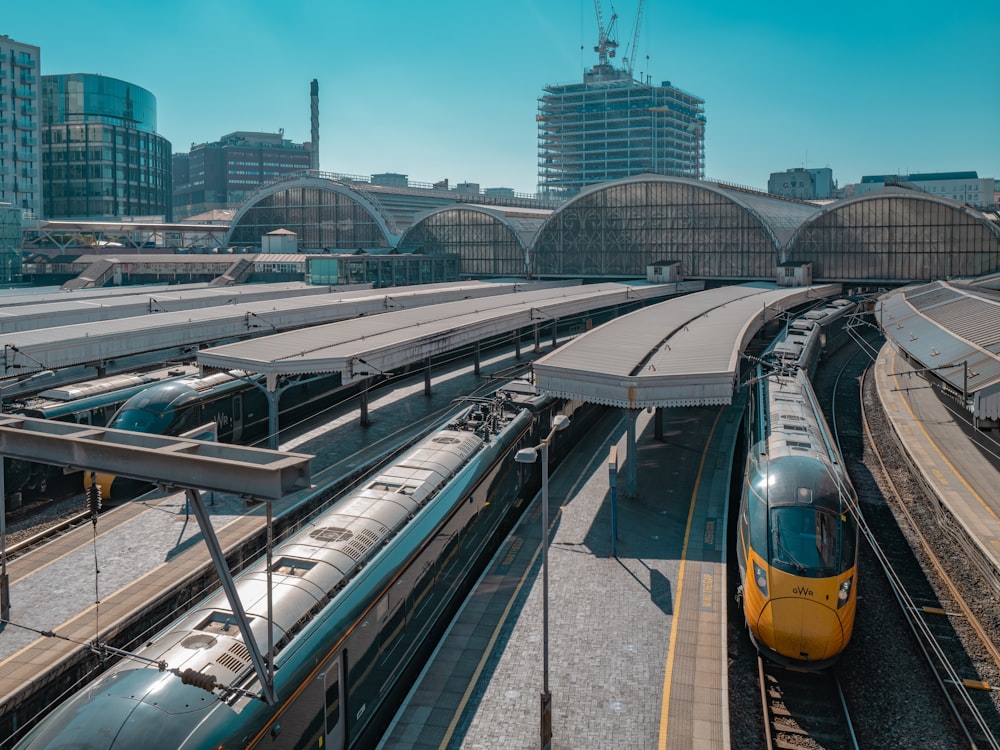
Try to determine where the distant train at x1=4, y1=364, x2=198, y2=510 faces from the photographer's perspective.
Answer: facing the viewer and to the left of the viewer

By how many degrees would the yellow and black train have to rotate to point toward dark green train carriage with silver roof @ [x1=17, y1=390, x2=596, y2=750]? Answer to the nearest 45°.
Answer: approximately 45° to its right

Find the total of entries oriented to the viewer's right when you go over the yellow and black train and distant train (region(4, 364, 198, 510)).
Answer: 0

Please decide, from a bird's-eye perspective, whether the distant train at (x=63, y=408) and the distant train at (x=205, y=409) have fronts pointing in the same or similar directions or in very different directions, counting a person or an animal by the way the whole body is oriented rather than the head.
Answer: same or similar directions

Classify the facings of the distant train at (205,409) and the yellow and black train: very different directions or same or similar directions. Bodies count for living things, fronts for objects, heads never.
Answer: same or similar directions

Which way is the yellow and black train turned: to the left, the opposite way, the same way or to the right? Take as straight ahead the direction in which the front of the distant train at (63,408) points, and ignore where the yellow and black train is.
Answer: the same way

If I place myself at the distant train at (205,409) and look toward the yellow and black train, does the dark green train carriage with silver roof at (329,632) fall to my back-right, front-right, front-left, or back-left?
front-right

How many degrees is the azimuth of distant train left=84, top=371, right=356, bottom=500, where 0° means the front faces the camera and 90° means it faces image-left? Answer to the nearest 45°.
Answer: approximately 45°

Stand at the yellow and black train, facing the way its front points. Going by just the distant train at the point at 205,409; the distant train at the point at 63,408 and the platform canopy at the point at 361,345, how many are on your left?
0

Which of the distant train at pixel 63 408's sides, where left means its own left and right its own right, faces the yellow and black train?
left

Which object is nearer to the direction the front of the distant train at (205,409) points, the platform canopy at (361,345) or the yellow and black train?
the yellow and black train

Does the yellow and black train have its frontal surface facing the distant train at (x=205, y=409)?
no

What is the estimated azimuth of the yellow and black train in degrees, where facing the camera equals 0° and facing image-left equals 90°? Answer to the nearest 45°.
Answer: approximately 0°
